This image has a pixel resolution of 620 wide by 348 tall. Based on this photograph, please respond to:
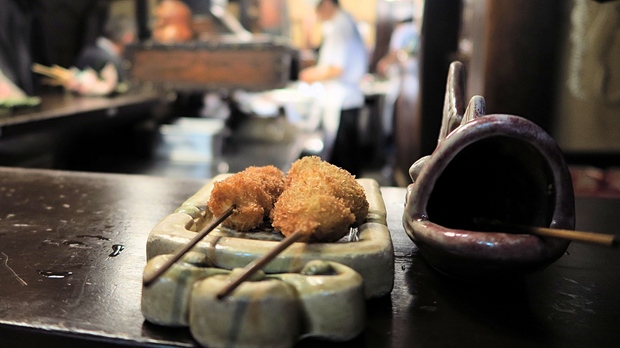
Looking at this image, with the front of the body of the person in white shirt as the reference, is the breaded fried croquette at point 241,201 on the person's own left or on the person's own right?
on the person's own left

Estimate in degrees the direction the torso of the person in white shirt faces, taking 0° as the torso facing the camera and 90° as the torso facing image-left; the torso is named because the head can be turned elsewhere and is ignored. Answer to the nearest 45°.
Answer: approximately 90°

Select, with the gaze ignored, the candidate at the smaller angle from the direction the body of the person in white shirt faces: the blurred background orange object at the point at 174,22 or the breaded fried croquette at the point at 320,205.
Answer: the blurred background orange object

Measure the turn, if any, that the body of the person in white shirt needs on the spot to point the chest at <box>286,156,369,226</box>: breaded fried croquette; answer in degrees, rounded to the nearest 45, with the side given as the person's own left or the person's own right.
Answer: approximately 90° to the person's own left

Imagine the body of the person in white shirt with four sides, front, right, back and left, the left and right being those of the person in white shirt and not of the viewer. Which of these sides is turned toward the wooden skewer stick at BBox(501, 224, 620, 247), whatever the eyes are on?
left

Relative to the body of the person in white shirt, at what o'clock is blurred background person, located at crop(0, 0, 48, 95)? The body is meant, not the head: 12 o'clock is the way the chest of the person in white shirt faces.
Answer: The blurred background person is roughly at 12 o'clock from the person in white shirt.

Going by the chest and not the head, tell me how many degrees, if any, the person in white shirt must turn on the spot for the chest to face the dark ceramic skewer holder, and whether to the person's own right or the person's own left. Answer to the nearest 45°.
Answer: approximately 90° to the person's own left

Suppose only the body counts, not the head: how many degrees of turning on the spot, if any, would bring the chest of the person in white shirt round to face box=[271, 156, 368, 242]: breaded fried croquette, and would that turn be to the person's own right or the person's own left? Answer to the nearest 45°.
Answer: approximately 90° to the person's own left

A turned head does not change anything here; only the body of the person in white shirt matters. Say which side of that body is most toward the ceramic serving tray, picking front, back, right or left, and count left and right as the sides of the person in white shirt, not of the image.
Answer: left
